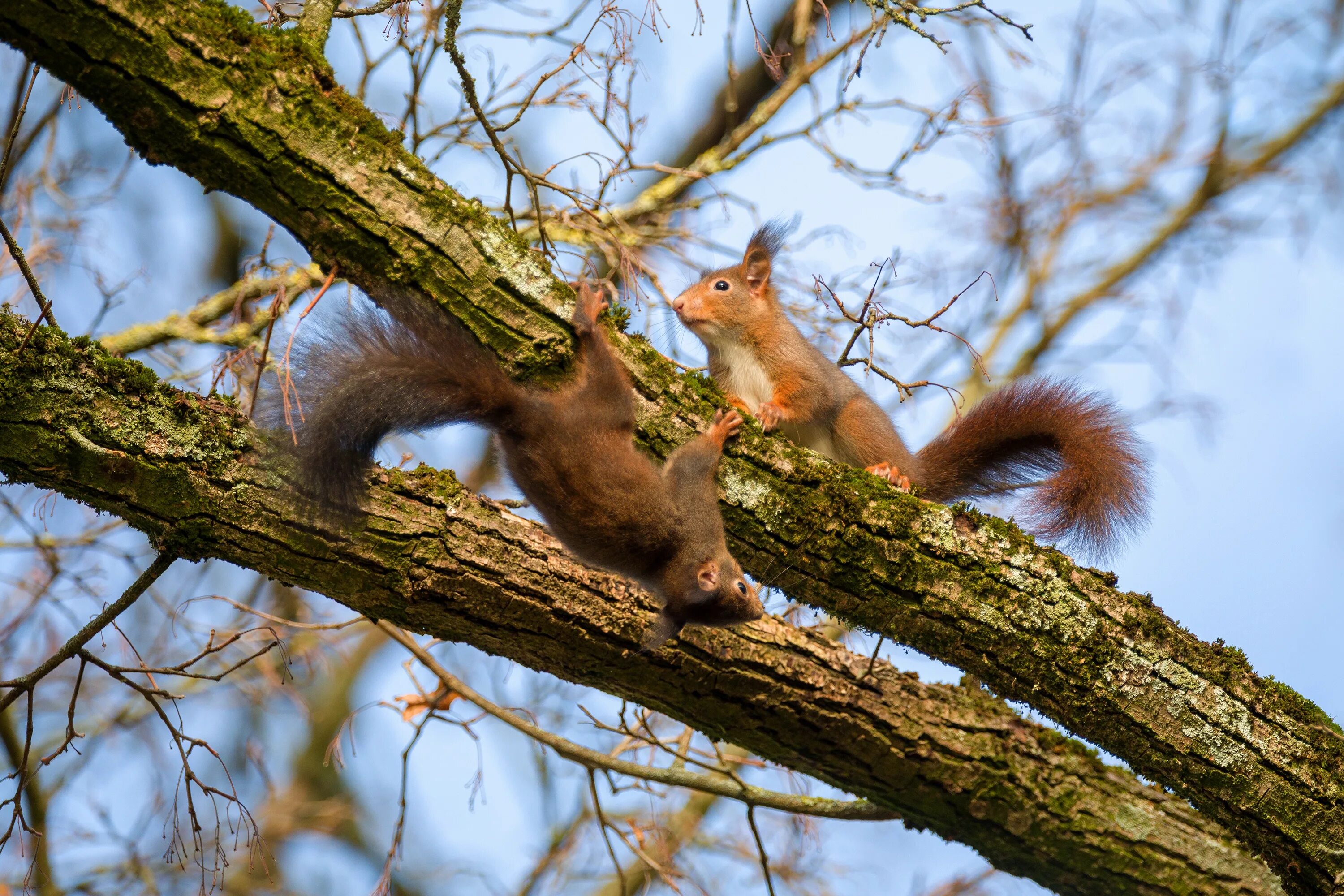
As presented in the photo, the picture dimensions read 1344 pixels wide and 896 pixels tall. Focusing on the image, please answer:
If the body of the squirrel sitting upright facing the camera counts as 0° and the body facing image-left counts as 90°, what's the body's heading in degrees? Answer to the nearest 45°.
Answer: approximately 90°

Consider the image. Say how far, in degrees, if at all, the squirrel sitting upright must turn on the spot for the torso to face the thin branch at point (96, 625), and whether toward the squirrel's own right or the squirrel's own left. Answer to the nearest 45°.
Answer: approximately 45° to the squirrel's own left

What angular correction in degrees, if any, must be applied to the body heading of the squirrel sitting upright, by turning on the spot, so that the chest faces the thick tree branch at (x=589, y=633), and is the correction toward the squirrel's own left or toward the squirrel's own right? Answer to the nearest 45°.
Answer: approximately 45° to the squirrel's own left
